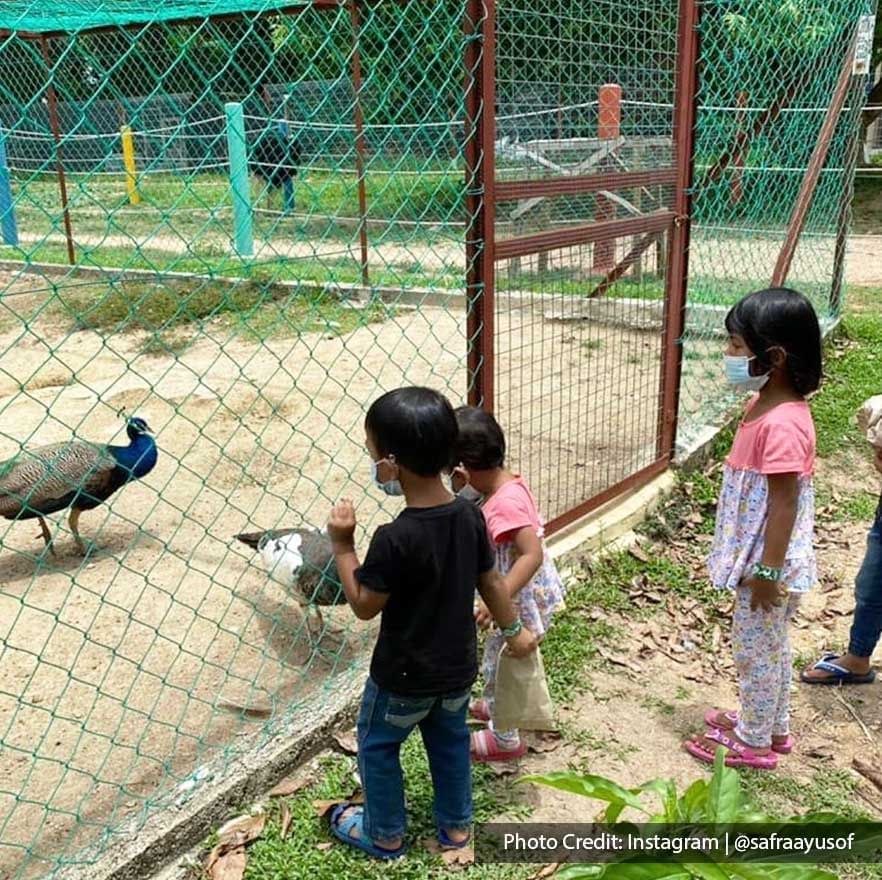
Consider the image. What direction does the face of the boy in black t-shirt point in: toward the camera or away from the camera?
away from the camera

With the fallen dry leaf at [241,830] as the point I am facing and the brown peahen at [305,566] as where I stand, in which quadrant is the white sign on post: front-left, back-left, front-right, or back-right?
back-left

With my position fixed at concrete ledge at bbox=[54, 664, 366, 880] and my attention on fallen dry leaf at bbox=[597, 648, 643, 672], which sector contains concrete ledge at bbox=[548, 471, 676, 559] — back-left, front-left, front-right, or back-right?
front-left

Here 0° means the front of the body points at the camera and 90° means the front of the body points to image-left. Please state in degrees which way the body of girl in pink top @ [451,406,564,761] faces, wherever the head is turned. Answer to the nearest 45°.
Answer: approximately 90°

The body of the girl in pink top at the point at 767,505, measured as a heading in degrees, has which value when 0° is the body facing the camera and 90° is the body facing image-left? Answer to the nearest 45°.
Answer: approximately 90°

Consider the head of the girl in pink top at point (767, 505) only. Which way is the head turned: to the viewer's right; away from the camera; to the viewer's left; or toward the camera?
to the viewer's left

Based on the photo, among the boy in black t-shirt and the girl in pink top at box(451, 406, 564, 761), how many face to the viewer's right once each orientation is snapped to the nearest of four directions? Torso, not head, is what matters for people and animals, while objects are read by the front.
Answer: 0

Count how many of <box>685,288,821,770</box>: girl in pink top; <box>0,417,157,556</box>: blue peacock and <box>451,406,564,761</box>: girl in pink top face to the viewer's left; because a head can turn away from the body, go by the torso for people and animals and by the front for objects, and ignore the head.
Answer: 2

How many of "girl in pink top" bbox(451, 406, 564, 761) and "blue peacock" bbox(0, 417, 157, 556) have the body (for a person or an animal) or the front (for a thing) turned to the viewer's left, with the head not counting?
1

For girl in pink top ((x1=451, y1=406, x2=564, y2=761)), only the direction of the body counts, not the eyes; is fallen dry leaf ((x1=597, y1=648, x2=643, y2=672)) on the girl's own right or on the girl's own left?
on the girl's own right

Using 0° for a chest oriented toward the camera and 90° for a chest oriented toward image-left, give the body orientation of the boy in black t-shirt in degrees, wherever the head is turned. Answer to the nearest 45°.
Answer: approximately 135°
